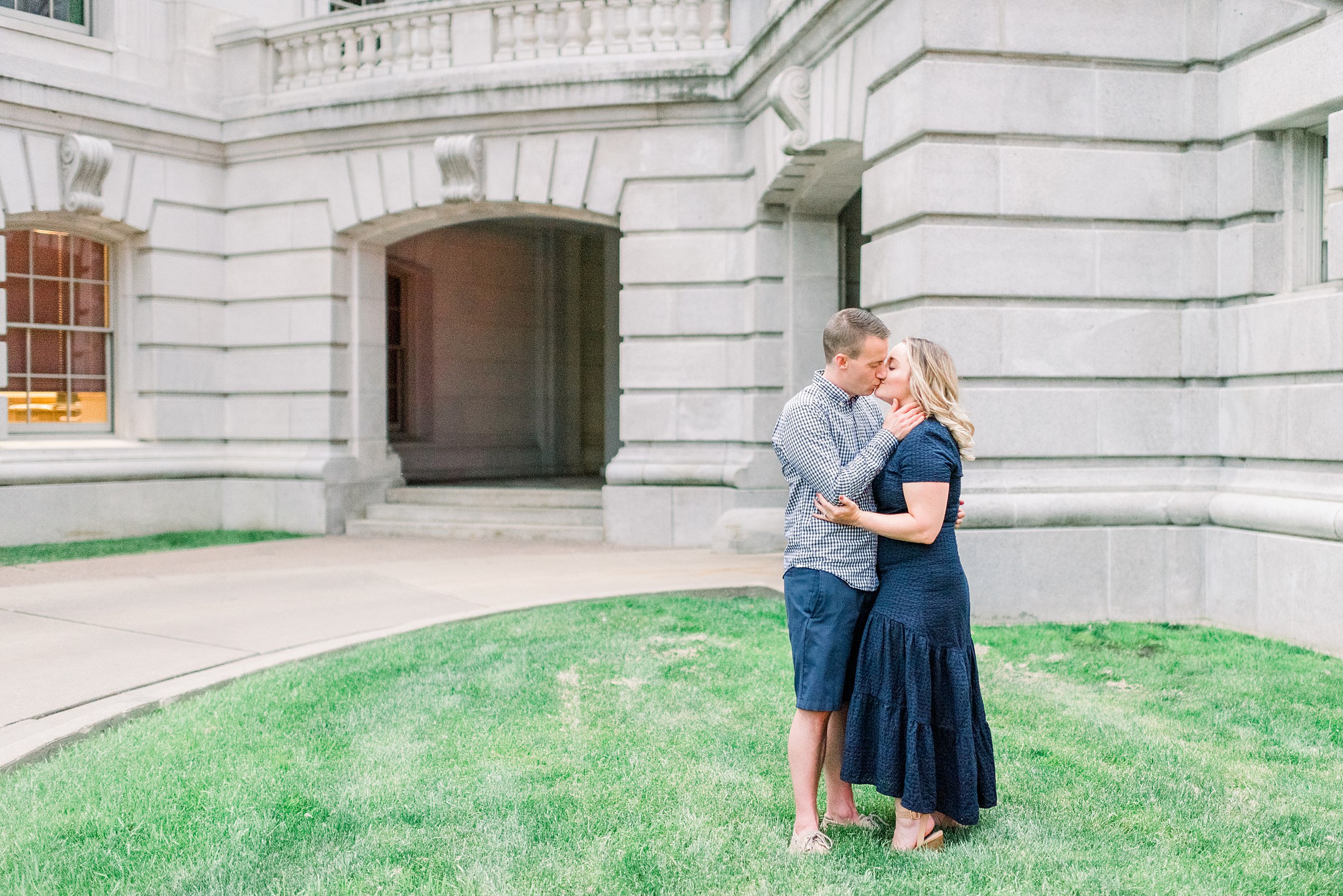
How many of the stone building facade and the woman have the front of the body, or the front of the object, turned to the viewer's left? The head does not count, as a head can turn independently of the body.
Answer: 1

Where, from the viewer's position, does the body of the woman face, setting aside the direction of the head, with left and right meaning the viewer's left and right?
facing to the left of the viewer

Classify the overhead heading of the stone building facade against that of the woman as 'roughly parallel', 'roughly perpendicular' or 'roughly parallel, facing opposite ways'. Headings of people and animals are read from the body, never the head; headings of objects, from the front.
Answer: roughly perpendicular

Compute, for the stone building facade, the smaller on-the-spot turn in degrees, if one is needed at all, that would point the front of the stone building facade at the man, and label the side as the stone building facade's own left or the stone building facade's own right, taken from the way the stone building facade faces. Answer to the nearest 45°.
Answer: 0° — it already faces them

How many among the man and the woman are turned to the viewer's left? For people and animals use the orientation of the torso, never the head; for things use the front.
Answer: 1

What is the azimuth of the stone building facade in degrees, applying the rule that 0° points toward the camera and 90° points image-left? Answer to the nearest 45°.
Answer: approximately 0°

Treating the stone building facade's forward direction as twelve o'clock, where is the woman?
The woman is roughly at 12 o'clock from the stone building facade.

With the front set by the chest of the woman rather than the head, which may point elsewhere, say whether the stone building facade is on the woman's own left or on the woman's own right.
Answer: on the woman's own right

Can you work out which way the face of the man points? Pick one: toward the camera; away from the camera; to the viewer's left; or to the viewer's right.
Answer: to the viewer's right
